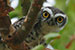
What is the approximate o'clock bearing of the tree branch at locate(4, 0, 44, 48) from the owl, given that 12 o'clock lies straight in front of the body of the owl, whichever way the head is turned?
The tree branch is roughly at 2 o'clock from the owl.

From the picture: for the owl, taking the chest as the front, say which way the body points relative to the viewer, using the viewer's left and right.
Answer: facing the viewer and to the right of the viewer
